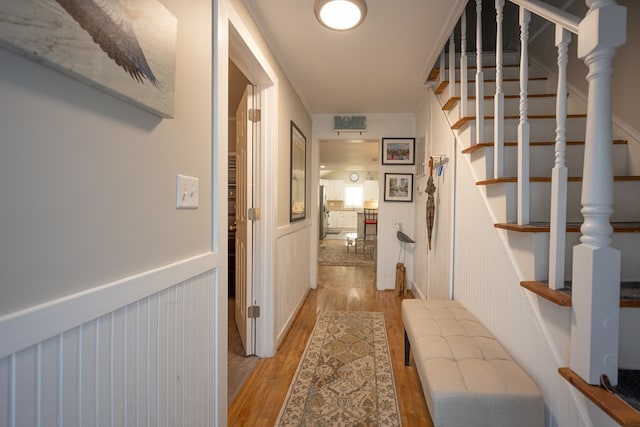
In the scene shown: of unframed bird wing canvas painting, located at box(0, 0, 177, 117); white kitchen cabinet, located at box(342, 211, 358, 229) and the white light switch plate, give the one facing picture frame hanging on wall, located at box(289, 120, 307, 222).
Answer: the white kitchen cabinet

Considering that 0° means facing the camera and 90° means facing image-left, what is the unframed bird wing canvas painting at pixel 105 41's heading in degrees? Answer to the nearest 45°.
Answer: approximately 315°

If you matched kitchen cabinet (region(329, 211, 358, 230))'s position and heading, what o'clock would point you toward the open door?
The open door is roughly at 12 o'clock from the kitchen cabinet.

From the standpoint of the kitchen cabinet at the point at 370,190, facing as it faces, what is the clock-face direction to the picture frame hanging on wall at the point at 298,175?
The picture frame hanging on wall is roughly at 12 o'clock from the kitchen cabinet.

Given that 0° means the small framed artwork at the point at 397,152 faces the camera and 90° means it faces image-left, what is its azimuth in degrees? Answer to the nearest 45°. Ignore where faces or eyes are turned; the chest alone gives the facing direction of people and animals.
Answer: approximately 0°

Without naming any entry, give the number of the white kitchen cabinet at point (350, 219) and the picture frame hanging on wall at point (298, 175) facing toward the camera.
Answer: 1

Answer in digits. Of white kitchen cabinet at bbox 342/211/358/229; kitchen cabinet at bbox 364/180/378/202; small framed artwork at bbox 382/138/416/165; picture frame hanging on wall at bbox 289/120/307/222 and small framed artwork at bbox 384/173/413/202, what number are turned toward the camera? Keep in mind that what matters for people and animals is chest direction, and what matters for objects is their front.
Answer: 4

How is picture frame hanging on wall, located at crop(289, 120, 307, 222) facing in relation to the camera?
to the viewer's right

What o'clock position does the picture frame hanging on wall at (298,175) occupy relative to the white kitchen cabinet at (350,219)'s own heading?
The picture frame hanging on wall is roughly at 12 o'clock from the white kitchen cabinet.

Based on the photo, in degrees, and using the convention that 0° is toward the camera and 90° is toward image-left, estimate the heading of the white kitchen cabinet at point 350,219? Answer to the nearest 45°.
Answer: approximately 0°
